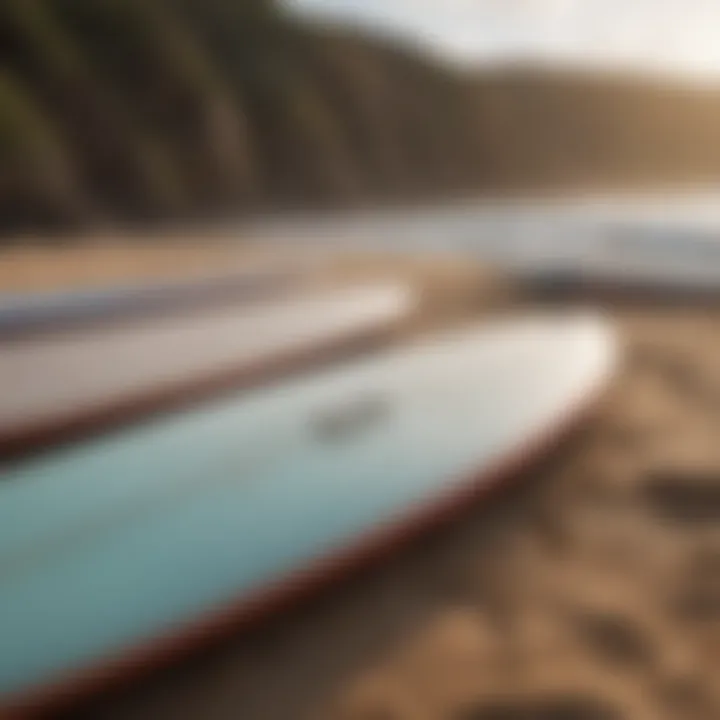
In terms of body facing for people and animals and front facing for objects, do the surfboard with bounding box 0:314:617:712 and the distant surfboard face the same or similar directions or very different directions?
same or similar directions

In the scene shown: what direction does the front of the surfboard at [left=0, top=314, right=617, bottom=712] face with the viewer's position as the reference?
facing to the right of the viewer

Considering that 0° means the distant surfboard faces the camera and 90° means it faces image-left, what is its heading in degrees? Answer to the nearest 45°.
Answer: approximately 270°

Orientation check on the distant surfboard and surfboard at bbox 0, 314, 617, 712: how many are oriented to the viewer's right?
2
